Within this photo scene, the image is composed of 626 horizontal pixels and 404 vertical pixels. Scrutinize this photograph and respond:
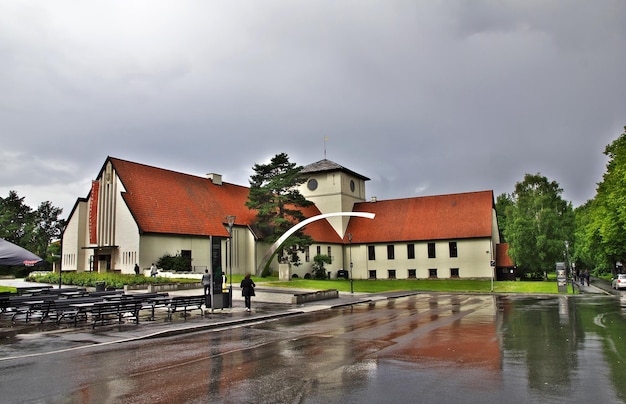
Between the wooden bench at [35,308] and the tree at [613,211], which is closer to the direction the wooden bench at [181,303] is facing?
the wooden bench

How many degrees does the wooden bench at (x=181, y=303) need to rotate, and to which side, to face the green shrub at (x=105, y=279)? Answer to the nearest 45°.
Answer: approximately 45° to its right

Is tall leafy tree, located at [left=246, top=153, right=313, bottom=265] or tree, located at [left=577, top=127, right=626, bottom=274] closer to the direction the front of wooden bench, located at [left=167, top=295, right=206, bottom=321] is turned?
the tall leafy tree

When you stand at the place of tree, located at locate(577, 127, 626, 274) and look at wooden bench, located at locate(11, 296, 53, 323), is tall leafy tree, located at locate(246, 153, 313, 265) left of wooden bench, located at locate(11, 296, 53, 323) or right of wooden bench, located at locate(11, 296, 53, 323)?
right

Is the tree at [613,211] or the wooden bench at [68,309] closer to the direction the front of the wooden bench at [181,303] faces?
the wooden bench
